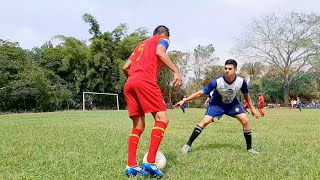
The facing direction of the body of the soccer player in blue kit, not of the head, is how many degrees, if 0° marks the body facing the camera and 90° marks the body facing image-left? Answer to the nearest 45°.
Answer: approximately 0°

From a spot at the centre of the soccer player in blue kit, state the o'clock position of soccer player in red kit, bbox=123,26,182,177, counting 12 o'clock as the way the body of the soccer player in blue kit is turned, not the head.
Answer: The soccer player in red kit is roughly at 1 o'clock from the soccer player in blue kit.

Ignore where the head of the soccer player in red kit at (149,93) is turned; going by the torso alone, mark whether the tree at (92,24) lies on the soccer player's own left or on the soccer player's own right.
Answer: on the soccer player's own left

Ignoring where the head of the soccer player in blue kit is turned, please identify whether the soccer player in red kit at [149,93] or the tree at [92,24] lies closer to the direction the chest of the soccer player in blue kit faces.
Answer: the soccer player in red kit

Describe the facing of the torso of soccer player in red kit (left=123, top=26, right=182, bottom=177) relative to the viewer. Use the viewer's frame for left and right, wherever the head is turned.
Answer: facing away from the viewer and to the right of the viewer

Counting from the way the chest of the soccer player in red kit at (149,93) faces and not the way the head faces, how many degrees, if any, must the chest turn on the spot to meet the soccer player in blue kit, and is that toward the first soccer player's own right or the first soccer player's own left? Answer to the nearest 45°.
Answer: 0° — they already face them

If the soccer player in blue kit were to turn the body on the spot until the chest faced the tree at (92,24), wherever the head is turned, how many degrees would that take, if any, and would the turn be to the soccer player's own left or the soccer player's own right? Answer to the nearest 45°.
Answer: approximately 135° to the soccer player's own right

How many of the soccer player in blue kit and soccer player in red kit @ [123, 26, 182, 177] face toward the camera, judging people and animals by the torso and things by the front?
1

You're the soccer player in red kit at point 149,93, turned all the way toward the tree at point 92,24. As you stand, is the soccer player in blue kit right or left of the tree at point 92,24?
right
